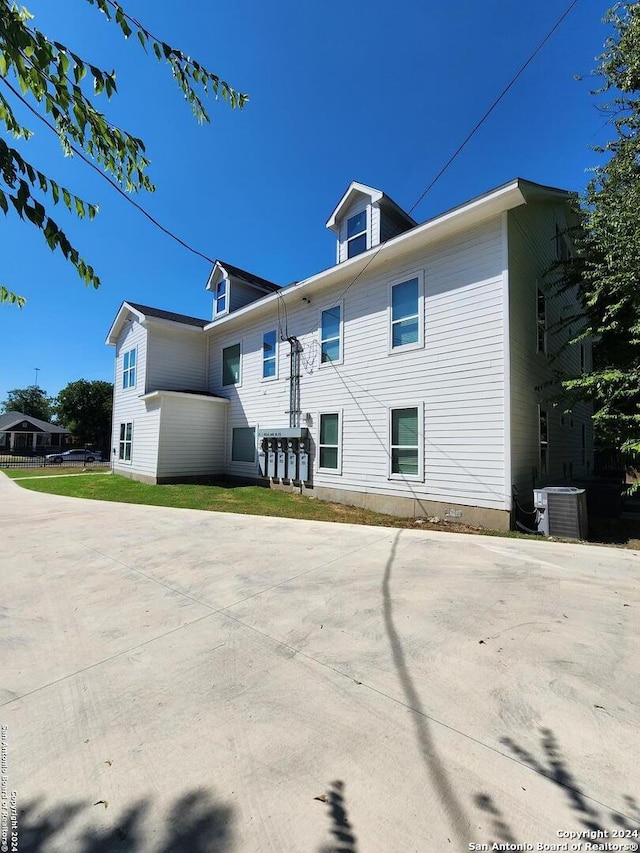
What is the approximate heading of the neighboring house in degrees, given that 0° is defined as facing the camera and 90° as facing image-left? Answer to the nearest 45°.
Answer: approximately 0°

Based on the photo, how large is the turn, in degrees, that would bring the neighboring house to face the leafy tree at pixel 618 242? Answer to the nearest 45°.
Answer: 0° — it already faces it

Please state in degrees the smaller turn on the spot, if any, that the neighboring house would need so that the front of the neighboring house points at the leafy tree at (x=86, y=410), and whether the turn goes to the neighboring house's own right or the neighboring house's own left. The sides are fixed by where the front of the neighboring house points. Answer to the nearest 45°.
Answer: approximately 45° to the neighboring house's own left

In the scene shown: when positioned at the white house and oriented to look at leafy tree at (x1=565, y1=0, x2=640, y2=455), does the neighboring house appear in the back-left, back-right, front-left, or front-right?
back-left

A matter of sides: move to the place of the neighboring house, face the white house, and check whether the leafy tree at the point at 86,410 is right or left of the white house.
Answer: left

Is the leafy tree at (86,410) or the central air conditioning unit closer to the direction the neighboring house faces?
the central air conditioning unit

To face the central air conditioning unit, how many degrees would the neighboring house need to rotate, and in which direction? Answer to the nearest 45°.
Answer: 0° — it already faces it
